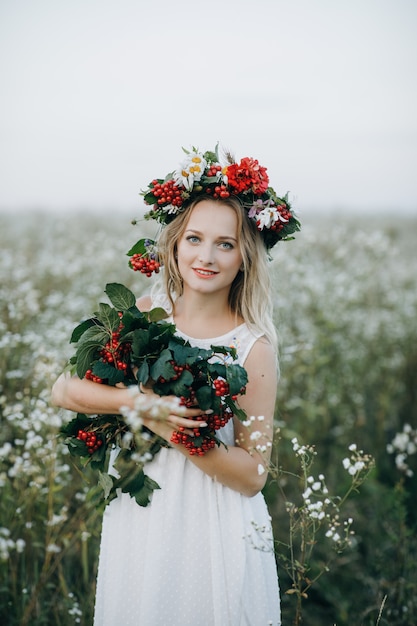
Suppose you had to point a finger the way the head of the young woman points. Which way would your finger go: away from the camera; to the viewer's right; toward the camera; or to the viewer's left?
toward the camera

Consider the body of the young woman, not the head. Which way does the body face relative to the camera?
toward the camera
